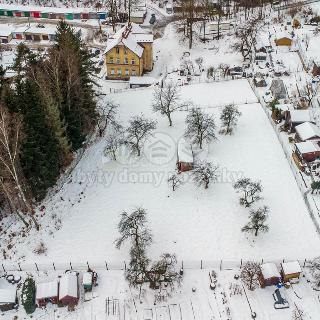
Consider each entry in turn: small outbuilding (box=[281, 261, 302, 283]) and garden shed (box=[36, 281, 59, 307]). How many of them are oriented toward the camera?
2

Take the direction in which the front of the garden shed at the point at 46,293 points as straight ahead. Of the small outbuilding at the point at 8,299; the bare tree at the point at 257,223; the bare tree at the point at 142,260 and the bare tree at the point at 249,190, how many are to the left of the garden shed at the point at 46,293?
3

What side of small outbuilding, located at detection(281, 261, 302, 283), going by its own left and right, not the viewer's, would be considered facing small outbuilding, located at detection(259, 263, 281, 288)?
right

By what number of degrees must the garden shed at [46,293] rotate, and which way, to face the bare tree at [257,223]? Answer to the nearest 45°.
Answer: approximately 90° to its left

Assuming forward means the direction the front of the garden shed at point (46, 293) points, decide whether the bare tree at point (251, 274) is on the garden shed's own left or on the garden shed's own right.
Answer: on the garden shed's own left

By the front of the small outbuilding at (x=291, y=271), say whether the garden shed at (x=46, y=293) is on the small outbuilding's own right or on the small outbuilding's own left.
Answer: on the small outbuilding's own right

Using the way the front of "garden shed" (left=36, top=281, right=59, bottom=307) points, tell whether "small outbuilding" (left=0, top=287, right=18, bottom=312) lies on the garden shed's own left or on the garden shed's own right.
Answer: on the garden shed's own right

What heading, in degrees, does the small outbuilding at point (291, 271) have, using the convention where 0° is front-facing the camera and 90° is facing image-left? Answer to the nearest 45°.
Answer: approximately 0°

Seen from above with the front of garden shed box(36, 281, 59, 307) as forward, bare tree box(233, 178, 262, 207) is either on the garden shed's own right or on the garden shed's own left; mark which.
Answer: on the garden shed's own left

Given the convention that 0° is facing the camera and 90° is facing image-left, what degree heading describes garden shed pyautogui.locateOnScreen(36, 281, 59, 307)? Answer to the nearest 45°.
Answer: approximately 0°

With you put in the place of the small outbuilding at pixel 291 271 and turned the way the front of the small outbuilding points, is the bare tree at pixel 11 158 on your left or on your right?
on your right

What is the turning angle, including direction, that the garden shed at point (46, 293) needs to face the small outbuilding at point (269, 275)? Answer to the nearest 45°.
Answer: approximately 90° to its left

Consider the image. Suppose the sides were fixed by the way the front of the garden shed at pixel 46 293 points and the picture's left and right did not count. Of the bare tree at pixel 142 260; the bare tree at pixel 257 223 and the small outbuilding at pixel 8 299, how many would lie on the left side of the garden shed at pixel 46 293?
2
